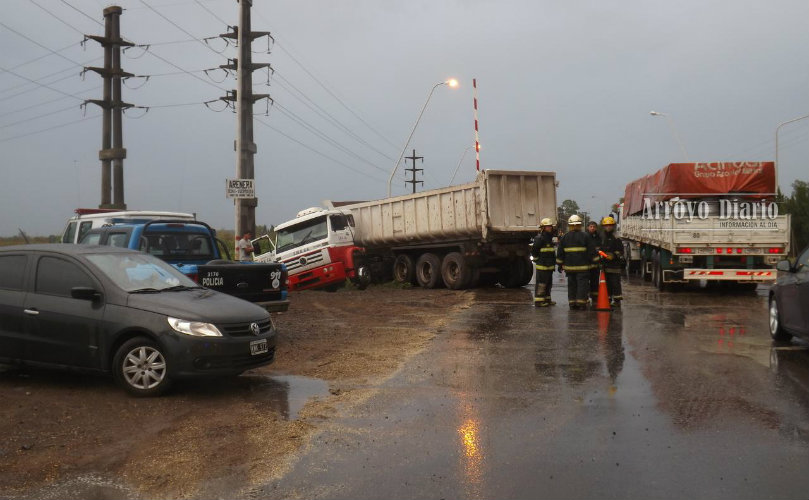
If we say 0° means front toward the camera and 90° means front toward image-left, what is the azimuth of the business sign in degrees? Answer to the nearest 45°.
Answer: approximately 0°

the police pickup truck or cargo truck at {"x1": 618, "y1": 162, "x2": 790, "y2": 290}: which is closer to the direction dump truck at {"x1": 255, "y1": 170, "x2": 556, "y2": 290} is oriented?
the police pickup truck

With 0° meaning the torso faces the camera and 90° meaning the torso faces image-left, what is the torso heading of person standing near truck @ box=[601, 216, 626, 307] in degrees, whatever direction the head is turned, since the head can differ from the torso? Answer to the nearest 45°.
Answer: approximately 45°

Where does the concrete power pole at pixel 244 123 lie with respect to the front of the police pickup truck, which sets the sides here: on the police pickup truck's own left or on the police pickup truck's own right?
on the police pickup truck's own right

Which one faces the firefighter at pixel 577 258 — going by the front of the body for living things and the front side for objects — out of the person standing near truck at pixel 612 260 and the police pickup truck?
the person standing near truck

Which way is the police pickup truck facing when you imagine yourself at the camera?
facing away from the viewer and to the left of the viewer

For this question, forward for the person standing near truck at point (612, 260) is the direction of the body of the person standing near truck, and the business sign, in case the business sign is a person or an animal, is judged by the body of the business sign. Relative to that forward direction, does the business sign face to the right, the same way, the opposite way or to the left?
to the left
